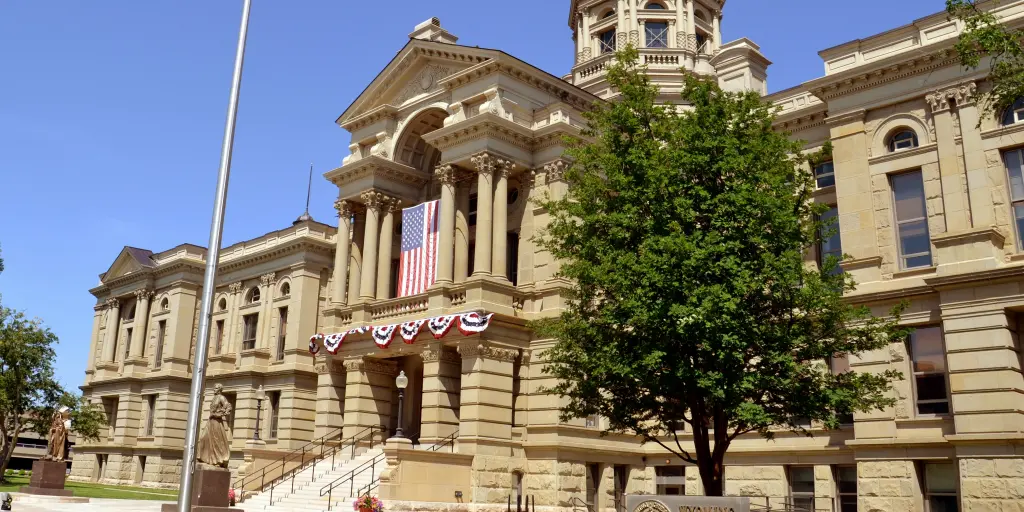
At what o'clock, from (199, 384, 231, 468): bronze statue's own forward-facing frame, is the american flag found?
The american flag is roughly at 6 o'clock from the bronze statue.

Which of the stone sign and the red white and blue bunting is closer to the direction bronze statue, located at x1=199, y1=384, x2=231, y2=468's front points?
the stone sign

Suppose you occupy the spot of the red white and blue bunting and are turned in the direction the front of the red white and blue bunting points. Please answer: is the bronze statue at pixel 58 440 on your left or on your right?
on your right

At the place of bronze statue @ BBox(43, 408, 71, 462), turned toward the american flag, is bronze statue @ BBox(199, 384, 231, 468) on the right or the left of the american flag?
right

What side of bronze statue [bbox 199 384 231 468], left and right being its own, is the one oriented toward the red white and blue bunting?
back

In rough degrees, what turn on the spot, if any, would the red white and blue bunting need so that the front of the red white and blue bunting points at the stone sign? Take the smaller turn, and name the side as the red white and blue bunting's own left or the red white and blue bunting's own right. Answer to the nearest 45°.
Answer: approximately 45° to the red white and blue bunting's own left
